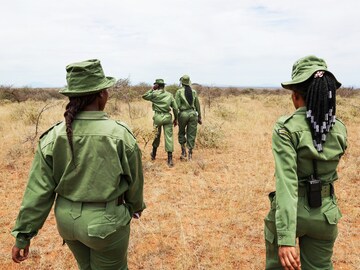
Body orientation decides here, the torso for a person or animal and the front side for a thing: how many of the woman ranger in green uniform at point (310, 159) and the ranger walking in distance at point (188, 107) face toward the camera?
0

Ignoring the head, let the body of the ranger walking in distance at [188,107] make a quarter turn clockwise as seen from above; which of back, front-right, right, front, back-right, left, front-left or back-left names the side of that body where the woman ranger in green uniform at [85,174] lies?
right

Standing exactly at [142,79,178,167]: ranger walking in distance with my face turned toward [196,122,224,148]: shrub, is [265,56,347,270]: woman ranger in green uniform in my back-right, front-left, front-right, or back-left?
back-right

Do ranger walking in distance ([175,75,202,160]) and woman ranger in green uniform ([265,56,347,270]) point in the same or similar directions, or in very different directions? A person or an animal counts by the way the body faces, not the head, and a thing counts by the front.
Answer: same or similar directions

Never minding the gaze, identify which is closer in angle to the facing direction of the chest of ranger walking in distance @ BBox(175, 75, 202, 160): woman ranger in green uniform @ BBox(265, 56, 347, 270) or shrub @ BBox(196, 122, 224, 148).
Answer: the shrub

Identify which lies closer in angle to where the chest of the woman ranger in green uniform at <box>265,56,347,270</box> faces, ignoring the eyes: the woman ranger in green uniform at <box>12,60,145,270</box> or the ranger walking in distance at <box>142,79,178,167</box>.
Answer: the ranger walking in distance

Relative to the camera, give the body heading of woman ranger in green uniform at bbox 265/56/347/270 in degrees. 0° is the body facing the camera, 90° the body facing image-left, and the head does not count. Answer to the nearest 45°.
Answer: approximately 135°

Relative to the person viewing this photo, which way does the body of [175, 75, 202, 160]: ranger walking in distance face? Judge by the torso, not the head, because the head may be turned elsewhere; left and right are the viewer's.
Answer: facing away from the viewer

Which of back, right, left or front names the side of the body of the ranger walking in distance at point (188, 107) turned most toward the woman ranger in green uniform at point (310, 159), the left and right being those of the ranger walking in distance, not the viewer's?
back

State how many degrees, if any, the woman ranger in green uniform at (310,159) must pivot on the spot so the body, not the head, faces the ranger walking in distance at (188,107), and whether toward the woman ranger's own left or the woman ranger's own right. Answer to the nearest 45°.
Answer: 0° — they already face them

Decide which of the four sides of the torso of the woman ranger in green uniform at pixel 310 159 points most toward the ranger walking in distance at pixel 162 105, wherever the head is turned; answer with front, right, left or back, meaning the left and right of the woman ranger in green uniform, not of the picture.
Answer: front

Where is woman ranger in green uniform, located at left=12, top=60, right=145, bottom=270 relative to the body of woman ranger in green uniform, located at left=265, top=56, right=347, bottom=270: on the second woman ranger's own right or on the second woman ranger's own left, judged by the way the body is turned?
on the second woman ranger's own left
